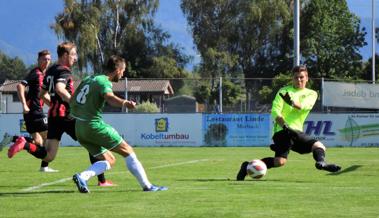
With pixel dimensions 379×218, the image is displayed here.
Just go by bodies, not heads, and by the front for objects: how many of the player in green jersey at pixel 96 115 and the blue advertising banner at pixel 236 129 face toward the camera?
1

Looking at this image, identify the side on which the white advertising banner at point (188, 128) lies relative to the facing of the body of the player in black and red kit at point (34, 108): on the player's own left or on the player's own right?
on the player's own left

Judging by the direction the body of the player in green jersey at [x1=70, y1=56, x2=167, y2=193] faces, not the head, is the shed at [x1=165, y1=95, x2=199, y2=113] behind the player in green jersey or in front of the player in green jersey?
in front

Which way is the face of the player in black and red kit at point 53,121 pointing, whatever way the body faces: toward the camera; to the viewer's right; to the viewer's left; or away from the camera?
to the viewer's right

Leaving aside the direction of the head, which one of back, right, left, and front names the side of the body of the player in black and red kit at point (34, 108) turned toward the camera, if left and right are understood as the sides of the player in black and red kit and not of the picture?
right

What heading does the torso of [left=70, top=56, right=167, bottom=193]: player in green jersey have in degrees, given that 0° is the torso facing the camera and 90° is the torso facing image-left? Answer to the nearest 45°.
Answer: approximately 225°

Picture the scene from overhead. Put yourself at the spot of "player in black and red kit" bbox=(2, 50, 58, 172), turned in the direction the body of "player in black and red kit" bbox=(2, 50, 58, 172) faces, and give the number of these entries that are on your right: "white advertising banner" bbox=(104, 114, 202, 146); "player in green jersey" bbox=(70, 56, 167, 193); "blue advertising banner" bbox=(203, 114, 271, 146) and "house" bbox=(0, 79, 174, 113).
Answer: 1

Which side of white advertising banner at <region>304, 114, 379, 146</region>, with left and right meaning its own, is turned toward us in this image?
front

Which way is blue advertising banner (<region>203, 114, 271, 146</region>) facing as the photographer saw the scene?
facing the viewer

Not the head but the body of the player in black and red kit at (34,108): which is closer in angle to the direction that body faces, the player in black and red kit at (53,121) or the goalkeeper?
the goalkeeper
